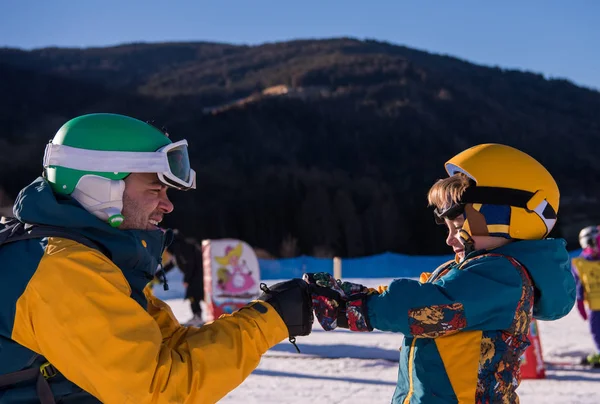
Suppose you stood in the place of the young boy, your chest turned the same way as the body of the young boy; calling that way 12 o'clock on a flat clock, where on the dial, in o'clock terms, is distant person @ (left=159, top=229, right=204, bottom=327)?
The distant person is roughly at 2 o'clock from the young boy.

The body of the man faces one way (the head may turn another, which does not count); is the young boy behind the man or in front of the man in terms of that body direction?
in front

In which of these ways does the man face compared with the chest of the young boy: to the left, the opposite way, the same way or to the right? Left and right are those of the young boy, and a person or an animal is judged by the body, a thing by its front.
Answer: the opposite way

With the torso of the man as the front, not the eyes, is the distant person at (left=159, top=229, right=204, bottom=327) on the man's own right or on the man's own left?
on the man's own left

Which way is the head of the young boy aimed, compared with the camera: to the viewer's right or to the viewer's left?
to the viewer's left

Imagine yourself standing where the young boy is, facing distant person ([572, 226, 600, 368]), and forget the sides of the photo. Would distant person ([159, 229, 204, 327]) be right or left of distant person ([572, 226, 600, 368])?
left

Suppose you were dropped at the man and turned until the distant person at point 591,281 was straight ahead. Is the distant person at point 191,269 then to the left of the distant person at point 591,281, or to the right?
left

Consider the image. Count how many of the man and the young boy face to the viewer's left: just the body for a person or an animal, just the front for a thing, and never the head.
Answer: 1

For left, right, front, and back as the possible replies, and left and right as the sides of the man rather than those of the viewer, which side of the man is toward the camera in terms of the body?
right

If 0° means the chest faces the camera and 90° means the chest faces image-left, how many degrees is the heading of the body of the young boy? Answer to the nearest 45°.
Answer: approximately 90°

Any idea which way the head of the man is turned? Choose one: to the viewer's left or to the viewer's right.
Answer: to the viewer's right

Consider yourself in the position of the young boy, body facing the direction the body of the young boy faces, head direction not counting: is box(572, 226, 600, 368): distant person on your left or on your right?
on your right
